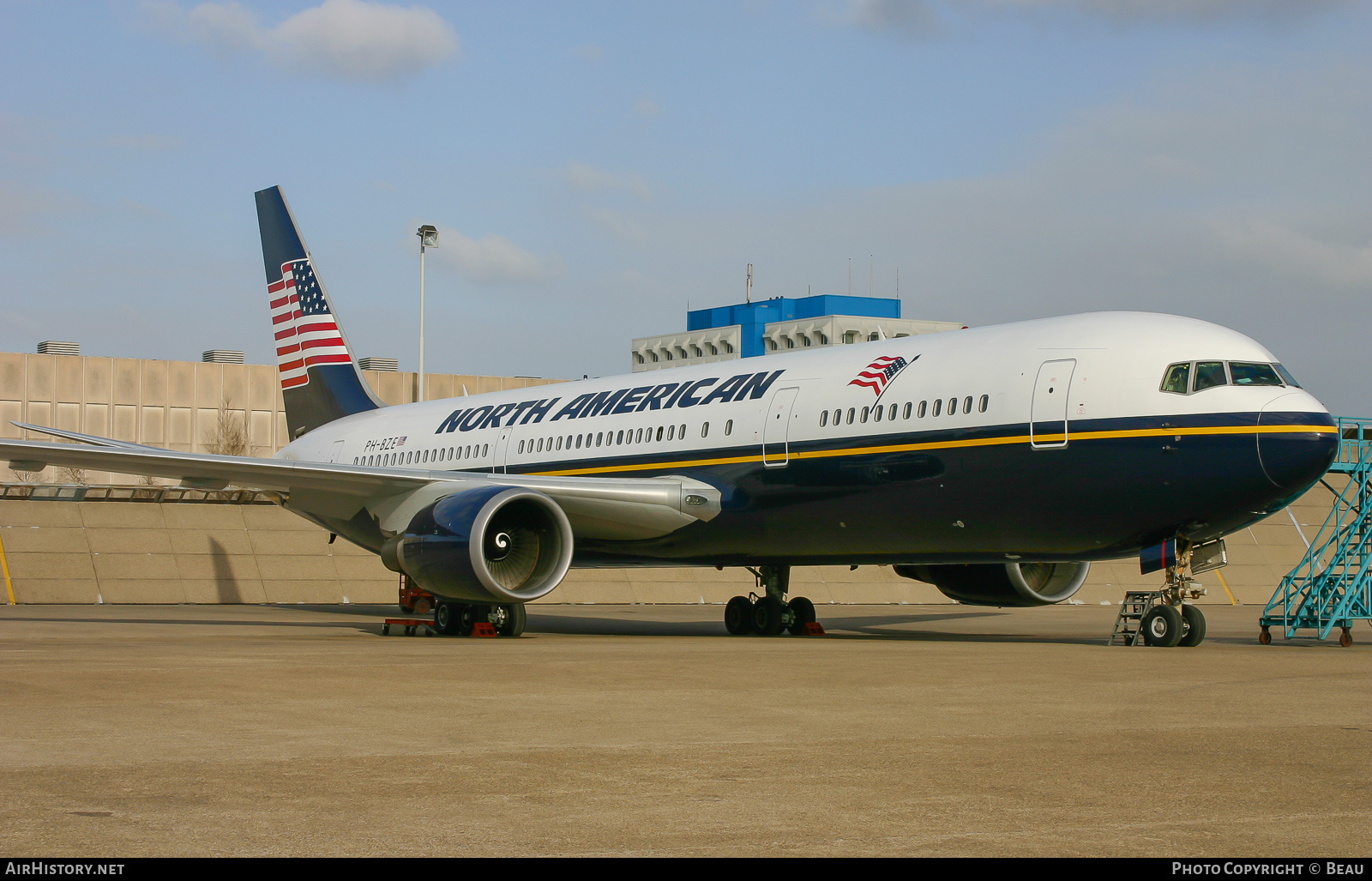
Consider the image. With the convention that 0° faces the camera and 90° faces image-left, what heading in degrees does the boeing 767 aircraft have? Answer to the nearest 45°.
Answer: approximately 315°

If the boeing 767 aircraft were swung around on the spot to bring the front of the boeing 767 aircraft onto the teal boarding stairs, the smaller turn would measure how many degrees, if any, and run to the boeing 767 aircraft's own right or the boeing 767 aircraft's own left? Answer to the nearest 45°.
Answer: approximately 45° to the boeing 767 aircraft's own left
